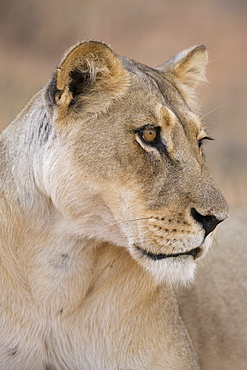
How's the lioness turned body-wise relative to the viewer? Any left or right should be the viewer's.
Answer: facing the viewer and to the right of the viewer
